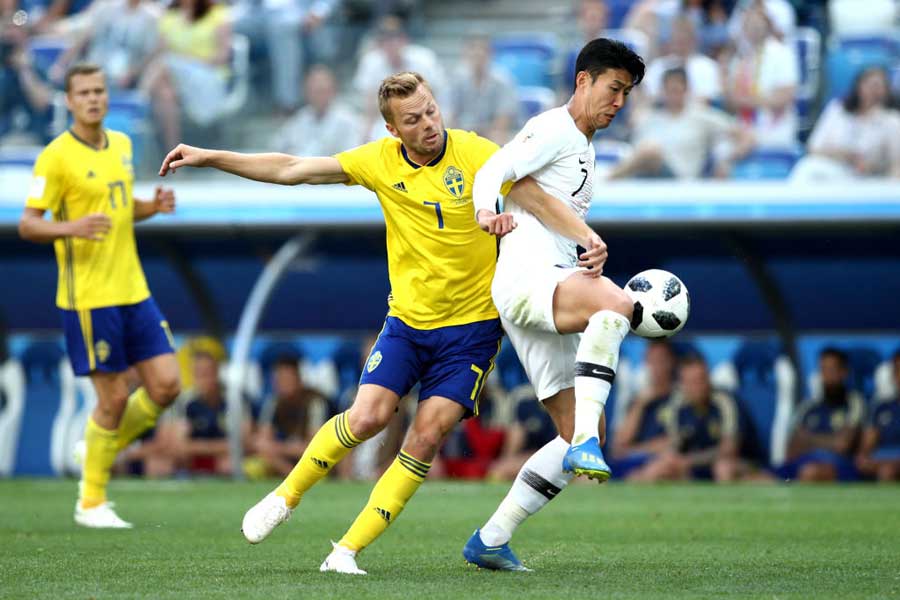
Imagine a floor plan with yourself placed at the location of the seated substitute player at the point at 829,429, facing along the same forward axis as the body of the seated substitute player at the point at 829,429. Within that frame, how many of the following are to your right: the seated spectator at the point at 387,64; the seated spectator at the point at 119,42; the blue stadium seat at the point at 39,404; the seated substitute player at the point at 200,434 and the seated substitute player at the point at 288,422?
5

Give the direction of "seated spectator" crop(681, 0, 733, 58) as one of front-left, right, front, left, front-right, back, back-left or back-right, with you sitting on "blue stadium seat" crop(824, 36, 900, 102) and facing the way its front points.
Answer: right

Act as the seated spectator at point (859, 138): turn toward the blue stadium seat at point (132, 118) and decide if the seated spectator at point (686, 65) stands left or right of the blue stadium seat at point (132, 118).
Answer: right

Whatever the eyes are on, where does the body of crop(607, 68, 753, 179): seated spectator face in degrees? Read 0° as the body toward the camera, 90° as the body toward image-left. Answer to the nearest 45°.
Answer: approximately 0°

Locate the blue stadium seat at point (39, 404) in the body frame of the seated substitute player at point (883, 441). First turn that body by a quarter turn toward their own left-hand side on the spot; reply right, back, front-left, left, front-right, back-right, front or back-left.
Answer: back

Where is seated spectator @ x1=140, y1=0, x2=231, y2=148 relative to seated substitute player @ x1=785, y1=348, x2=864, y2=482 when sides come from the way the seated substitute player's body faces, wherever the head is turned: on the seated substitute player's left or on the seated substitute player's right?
on the seated substitute player's right

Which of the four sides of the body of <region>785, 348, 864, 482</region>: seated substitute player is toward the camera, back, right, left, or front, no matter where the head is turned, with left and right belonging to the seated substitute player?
front

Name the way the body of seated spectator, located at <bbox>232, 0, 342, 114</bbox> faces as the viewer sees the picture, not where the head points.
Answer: toward the camera

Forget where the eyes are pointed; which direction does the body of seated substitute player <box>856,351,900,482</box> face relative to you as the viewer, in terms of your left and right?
facing the viewer
